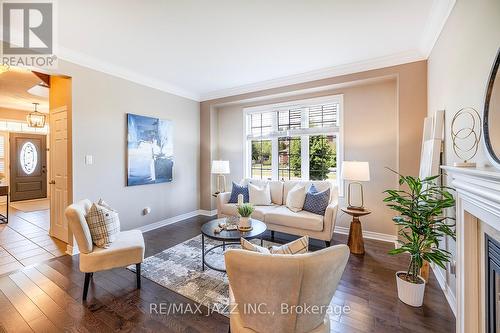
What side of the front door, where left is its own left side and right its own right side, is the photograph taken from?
front

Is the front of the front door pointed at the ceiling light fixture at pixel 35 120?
yes

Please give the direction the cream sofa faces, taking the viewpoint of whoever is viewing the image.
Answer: facing the viewer and to the left of the viewer

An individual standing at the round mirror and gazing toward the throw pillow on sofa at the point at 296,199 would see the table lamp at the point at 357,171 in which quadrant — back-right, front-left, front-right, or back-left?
front-right

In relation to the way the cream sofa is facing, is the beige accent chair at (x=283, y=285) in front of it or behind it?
in front

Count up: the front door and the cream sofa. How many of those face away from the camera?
0

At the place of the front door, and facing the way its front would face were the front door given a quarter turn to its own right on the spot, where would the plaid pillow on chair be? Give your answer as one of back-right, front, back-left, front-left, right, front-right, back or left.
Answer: left

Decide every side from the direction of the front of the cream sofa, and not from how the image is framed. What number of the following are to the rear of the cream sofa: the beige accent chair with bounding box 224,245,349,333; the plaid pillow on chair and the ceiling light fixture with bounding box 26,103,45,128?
0

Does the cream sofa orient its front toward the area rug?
yes

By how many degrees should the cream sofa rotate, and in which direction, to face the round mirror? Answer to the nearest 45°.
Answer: approximately 90° to its left

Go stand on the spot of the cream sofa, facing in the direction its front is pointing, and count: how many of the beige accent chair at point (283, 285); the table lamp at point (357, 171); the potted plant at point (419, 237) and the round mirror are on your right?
0

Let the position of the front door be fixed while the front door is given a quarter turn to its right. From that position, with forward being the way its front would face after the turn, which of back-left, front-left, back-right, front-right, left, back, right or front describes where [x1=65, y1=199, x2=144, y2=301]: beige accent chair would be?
left

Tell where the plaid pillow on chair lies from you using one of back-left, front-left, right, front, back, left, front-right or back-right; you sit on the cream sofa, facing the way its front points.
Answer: front

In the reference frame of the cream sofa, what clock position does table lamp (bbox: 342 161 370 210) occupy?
The table lamp is roughly at 8 o'clock from the cream sofa.
